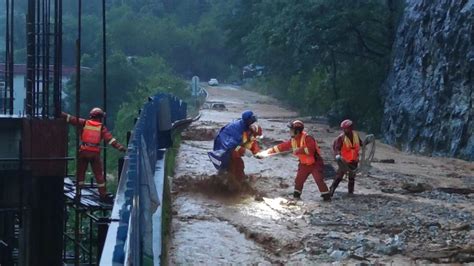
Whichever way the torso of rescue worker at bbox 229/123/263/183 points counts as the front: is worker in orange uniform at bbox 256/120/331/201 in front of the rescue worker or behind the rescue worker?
in front

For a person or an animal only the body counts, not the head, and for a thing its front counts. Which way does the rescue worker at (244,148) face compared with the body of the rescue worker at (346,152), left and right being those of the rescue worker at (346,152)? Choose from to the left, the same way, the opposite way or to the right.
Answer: to the left

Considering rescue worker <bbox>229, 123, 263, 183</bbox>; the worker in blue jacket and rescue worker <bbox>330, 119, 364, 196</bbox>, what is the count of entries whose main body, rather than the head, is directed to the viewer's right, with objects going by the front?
2

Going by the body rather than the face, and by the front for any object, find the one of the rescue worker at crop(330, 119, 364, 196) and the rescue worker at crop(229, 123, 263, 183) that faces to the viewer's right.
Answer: the rescue worker at crop(229, 123, 263, 183)

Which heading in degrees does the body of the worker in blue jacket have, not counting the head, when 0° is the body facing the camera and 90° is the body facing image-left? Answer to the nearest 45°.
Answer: approximately 270°

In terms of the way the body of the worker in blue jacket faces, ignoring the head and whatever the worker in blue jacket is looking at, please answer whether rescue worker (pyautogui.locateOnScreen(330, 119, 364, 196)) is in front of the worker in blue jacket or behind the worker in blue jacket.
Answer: in front

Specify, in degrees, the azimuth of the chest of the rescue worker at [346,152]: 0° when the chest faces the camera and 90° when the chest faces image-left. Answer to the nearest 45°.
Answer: approximately 0°

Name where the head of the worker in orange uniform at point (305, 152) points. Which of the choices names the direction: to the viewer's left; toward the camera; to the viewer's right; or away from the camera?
to the viewer's left

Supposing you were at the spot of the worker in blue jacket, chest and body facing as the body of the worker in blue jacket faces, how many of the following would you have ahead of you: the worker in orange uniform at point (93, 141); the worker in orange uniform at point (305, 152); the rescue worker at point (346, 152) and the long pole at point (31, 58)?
2

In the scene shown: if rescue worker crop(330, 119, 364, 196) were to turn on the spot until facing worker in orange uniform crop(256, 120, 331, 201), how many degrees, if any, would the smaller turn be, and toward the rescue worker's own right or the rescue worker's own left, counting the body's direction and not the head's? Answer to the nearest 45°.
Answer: approximately 45° to the rescue worker's own right

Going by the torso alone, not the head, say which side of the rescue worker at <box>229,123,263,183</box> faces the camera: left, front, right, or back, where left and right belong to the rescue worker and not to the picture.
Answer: right
